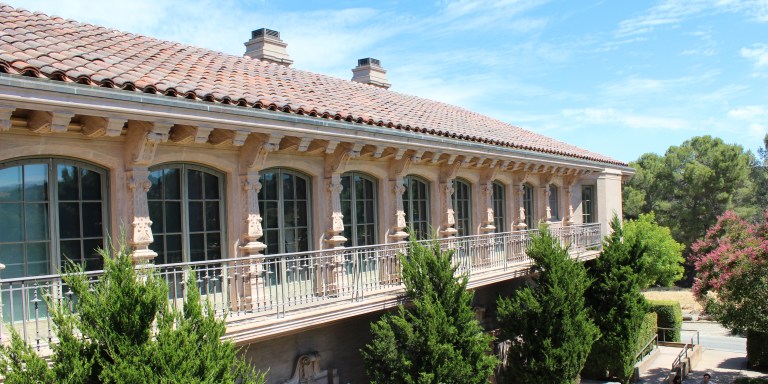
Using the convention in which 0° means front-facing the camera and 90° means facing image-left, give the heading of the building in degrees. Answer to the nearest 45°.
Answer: approximately 315°

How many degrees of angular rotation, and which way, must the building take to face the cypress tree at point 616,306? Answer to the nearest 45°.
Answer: approximately 90° to its left

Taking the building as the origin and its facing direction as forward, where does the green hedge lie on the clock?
The green hedge is roughly at 9 o'clock from the building.

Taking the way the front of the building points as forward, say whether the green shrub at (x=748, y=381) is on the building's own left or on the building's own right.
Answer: on the building's own left

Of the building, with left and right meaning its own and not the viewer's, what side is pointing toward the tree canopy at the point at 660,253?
left

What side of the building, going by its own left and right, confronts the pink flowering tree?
left

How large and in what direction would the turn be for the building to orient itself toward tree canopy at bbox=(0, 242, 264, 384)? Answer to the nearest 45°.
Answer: approximately 45° to its right
